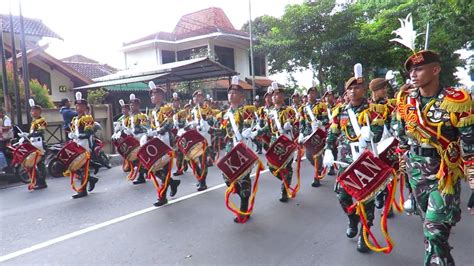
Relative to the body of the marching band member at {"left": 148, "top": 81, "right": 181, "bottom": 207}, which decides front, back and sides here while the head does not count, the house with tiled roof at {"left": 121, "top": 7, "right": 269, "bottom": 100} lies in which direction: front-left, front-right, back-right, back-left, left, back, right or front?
back-right

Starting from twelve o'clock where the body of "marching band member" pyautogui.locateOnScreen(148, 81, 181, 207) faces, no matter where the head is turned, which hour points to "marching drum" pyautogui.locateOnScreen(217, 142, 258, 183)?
The marching drum is roughly at 10 o'clock from the marching band member.

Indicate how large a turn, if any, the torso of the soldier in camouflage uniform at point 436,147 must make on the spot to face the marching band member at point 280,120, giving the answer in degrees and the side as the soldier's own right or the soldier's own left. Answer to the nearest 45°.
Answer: approximately 90° to the soldier's own right

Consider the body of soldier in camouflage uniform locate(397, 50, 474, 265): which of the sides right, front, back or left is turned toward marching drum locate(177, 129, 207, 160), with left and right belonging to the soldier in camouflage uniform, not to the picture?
right

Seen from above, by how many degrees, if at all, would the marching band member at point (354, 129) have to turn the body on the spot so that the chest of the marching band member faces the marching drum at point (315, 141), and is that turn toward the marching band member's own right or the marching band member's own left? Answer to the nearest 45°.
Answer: approximately 180°

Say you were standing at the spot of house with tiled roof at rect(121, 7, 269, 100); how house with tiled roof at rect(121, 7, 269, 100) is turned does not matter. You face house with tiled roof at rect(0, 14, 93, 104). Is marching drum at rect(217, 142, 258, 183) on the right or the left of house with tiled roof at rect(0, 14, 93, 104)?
left

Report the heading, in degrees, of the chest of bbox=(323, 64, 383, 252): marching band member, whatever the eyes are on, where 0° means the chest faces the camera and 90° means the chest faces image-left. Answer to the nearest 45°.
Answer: approximately 0°

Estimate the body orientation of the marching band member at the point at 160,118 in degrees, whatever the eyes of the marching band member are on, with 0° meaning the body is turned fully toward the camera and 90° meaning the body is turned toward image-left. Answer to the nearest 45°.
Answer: approximately 45°

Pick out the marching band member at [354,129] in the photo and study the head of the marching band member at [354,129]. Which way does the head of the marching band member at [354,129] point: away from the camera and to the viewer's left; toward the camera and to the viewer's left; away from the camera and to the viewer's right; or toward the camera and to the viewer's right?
toward the camera and to the viewer's left

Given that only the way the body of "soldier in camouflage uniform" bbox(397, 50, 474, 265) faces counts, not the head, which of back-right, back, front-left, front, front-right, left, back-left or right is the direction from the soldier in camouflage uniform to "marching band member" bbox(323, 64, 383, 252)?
right

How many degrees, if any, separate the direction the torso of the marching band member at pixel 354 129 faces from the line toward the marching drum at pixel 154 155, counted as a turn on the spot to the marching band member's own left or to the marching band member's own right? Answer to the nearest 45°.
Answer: approximately 90° to the marching band member's own right

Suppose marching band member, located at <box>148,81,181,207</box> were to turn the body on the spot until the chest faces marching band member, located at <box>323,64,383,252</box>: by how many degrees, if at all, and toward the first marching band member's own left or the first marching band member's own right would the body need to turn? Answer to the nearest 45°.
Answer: approximately 90° to the first marching band member's own left
